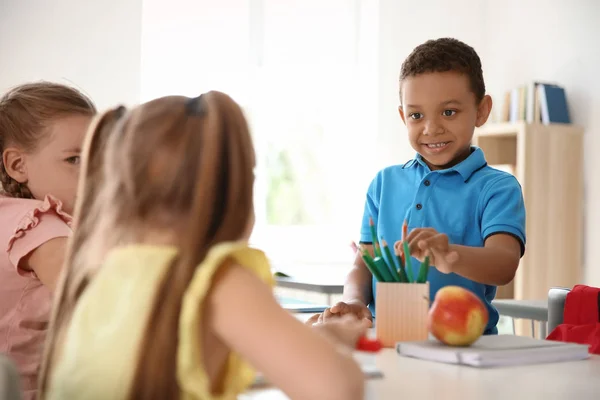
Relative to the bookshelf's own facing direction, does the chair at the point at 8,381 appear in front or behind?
in front

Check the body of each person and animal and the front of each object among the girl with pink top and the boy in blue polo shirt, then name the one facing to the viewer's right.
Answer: the girl with pink top

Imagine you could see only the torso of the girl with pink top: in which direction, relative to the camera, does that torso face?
to the viewer's right

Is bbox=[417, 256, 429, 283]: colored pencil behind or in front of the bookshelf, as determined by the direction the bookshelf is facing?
in front

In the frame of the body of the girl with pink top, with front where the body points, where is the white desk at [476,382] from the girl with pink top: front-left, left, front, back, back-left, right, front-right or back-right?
front-right

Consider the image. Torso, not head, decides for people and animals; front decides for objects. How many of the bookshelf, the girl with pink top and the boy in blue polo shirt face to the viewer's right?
1

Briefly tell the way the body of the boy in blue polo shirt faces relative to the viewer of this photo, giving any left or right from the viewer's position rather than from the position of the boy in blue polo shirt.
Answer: facing the viewer and to the left of the viewer
